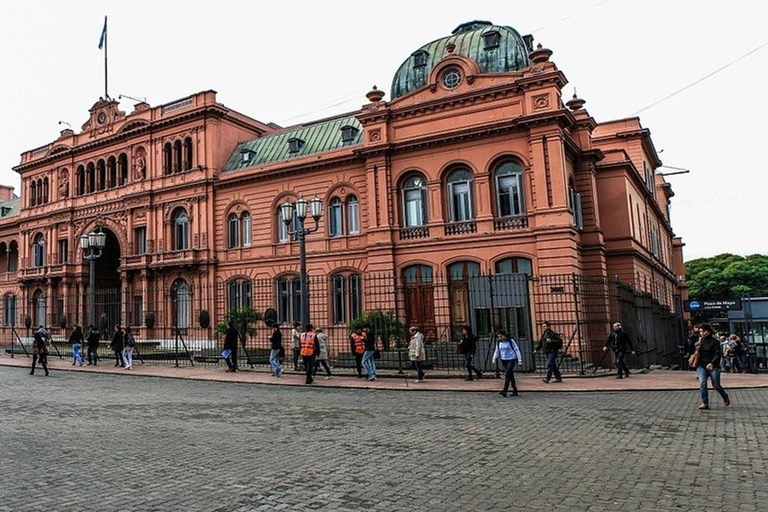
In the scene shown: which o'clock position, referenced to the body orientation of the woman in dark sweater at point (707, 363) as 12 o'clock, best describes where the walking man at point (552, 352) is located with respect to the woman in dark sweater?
The walking man is roughly at 3 o'clock from the woman in dark sweater.

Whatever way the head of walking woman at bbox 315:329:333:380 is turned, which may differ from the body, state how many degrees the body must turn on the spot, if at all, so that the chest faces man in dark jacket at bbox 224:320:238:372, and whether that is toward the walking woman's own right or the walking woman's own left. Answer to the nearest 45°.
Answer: approximately 45° to the walking woman's own right

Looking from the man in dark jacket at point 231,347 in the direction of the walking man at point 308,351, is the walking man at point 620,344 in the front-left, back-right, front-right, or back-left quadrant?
front-left

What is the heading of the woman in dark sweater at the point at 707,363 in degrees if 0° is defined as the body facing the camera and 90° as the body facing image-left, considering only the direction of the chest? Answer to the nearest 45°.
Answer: approximately 45°

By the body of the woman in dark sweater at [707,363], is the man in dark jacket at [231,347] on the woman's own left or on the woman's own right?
on the woman's own right

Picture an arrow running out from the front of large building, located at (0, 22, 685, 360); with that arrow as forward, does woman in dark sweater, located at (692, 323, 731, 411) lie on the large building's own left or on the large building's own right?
on the large building's own left

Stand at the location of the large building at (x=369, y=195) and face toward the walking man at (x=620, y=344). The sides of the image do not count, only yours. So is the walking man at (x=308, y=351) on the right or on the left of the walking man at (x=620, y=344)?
right

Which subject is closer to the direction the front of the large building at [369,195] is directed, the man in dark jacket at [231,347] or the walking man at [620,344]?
the man in dark jacket
